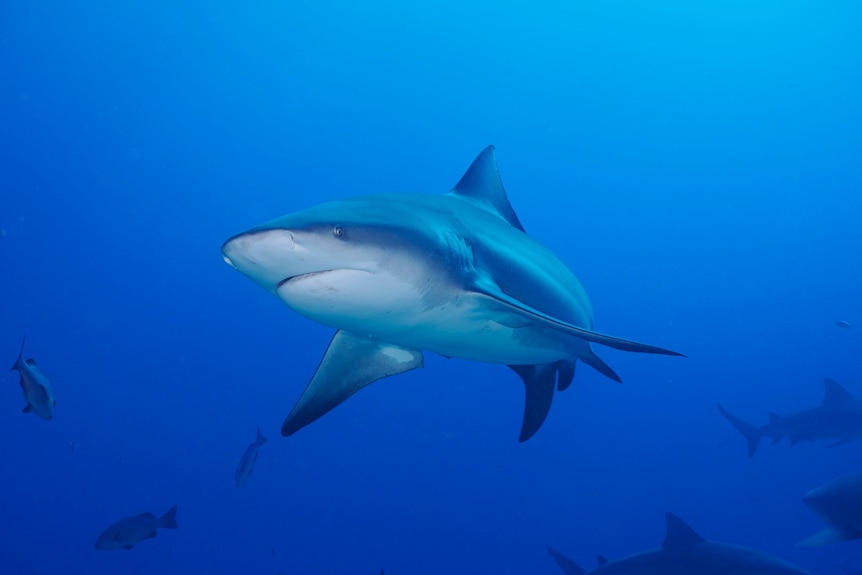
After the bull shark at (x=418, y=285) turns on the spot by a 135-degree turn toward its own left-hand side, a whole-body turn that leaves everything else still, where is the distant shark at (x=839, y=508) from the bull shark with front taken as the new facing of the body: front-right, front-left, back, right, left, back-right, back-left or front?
front-left

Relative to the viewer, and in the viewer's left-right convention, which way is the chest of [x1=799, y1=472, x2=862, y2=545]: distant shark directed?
facing to the left of the viewer

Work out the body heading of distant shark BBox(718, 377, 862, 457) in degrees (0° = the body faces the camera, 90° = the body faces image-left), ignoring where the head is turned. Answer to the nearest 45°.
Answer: approximately 270°

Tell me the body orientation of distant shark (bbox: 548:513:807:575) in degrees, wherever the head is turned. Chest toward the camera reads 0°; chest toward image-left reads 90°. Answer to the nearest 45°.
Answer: approximately 270°

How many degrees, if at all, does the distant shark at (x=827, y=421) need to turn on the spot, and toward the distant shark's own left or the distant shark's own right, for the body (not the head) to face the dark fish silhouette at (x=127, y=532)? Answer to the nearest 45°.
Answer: approximately 135° to the distant shark's own right

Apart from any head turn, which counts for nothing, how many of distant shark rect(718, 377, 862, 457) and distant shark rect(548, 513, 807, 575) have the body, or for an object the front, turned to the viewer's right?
2

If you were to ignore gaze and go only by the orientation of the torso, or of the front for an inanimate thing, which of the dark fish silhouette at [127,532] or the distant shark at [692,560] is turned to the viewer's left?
the dark fish silhouette

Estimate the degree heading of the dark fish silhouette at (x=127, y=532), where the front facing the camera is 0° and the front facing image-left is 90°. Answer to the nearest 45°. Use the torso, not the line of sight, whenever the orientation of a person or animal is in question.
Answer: approximately 90°

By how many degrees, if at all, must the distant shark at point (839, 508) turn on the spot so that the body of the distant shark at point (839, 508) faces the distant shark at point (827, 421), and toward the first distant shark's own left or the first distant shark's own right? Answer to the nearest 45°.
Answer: approximately 90° to the first distant shark's own right
